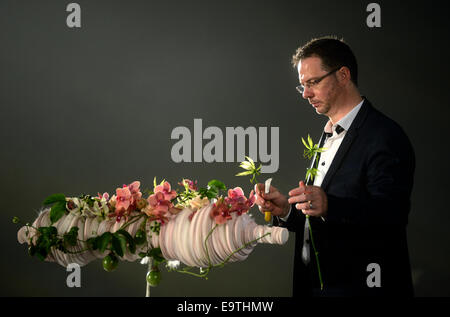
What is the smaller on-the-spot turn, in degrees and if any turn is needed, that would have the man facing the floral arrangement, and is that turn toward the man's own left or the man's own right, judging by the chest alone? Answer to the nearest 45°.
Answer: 0° — they already face it

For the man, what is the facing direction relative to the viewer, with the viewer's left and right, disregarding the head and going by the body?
facing the viewer and to the left of the viewer
